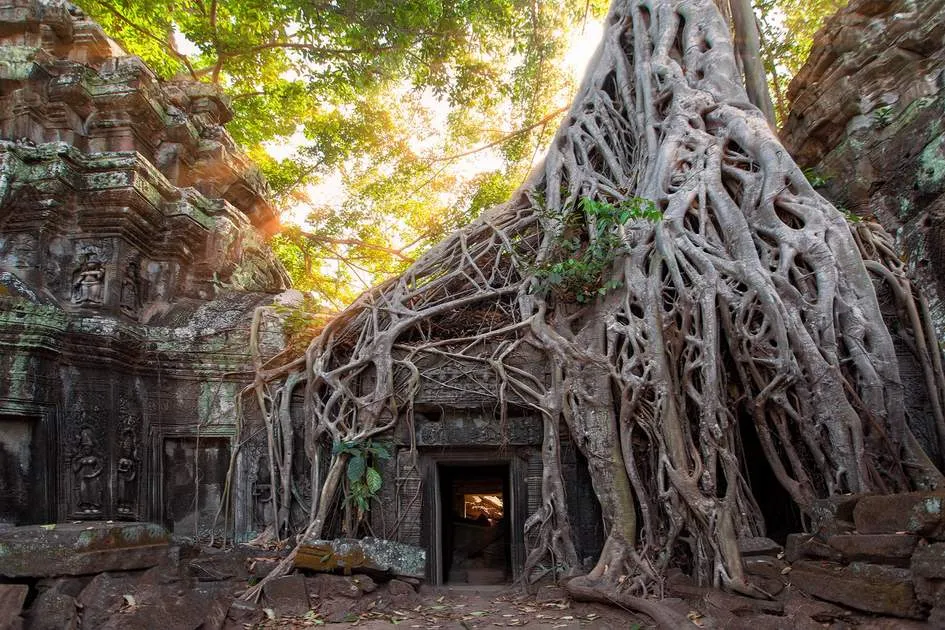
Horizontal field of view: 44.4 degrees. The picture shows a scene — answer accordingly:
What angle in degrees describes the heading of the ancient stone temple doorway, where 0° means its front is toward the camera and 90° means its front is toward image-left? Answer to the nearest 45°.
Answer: approximately 0°

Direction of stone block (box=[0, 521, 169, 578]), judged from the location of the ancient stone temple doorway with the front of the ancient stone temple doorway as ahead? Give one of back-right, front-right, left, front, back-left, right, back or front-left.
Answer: front-right

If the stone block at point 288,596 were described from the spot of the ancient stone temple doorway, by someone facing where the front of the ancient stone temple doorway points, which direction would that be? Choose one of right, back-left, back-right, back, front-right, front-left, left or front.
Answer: front-right

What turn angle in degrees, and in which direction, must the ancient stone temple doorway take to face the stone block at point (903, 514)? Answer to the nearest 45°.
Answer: approximately 45° to its left

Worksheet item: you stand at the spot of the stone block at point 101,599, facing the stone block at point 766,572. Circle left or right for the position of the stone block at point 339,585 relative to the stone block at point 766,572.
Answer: left

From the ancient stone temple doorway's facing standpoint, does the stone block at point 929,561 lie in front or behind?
in front
